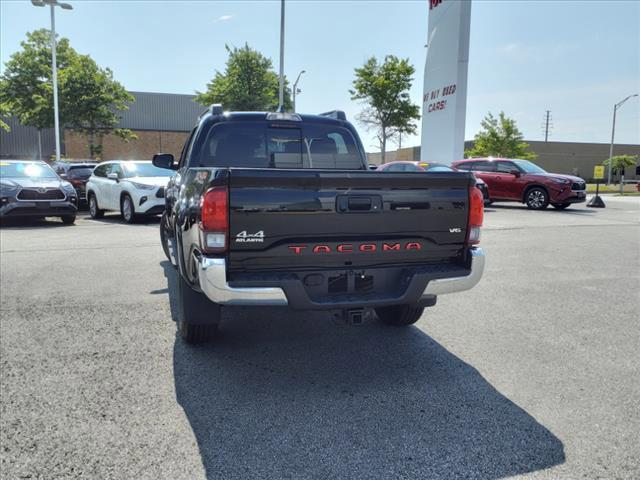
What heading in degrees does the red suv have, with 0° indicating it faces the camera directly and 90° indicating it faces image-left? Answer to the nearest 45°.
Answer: approximately 315°

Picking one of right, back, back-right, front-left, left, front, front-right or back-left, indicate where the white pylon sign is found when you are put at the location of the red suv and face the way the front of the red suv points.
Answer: back

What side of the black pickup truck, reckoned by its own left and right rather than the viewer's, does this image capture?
back

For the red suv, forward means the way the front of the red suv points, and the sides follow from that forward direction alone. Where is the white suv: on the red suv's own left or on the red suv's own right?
on the red suv's own right

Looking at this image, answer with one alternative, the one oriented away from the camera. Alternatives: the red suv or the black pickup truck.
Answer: the black pickup truck

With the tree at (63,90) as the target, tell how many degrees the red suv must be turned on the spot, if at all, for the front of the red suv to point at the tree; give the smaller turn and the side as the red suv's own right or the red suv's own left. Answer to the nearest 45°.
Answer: approximately 135° to the red suv's own right

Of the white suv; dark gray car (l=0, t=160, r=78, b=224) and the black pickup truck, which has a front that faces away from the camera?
the black pickup truck

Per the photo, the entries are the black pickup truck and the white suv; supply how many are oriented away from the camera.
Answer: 1

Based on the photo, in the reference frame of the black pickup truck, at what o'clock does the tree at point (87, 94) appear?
The tree is roughly at 11 o'clock from the black pickup truck.

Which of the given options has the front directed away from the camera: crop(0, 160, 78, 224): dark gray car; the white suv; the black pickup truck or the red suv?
the black pickup truck

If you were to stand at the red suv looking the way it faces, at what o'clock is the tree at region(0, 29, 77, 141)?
The tree is roughly at 5 o'clock from the red suv.

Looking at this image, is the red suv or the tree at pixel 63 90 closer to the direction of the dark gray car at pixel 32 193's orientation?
the red suv
